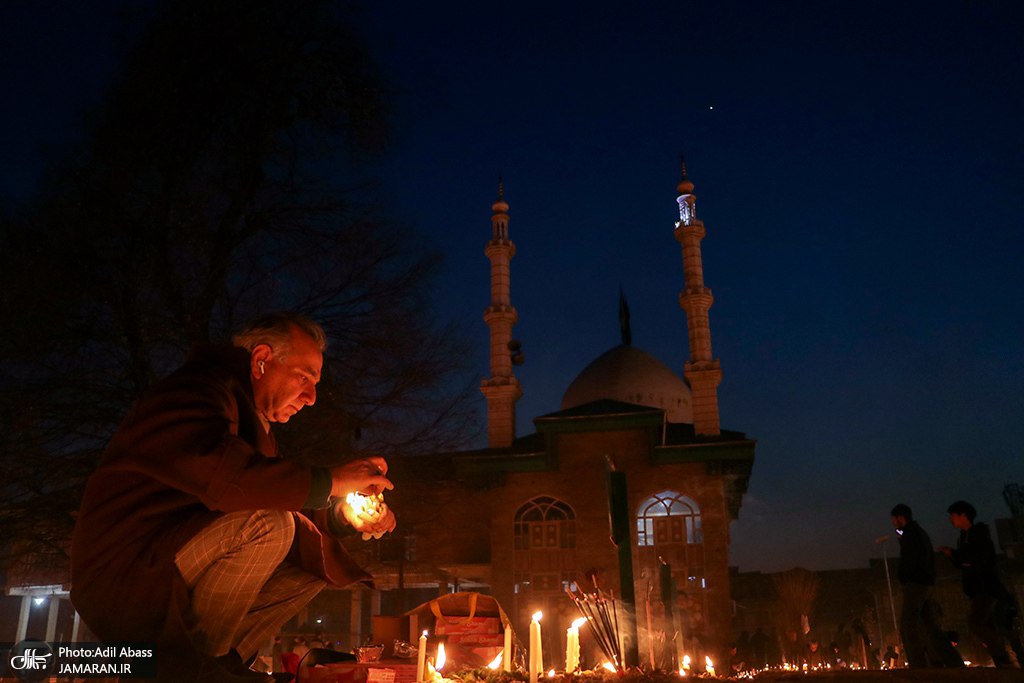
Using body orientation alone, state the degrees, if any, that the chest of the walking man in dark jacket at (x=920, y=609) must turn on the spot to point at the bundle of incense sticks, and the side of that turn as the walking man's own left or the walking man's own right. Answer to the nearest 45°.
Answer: approximately 45° to the walking man's own left

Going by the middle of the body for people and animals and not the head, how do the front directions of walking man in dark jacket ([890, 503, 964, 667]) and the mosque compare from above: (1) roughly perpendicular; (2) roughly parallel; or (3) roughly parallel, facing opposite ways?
roughly perpendicular

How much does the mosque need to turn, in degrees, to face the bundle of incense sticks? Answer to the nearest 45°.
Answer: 0° — it already faces it

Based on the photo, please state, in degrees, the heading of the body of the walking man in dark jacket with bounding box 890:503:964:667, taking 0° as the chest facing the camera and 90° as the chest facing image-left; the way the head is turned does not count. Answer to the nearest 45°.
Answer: approximately 90°

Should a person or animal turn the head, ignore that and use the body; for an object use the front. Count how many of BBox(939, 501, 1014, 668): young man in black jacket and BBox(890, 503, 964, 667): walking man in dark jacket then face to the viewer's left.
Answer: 2

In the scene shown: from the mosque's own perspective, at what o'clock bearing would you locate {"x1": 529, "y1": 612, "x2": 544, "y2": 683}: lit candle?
The lit candle is roughly at 12 o'clock from the mosque.

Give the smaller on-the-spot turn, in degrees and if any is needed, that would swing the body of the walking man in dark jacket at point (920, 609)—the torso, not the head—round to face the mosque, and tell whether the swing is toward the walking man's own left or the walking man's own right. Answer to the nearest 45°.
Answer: approximately 45° to the walking man's own right

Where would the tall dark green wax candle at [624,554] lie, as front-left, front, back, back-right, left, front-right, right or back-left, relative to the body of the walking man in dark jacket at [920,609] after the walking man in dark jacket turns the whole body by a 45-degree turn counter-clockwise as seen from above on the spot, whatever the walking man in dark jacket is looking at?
front

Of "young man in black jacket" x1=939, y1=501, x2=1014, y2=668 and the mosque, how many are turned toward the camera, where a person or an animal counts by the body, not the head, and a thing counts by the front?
1

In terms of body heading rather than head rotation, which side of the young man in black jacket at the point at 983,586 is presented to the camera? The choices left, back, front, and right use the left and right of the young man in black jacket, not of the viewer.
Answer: left
